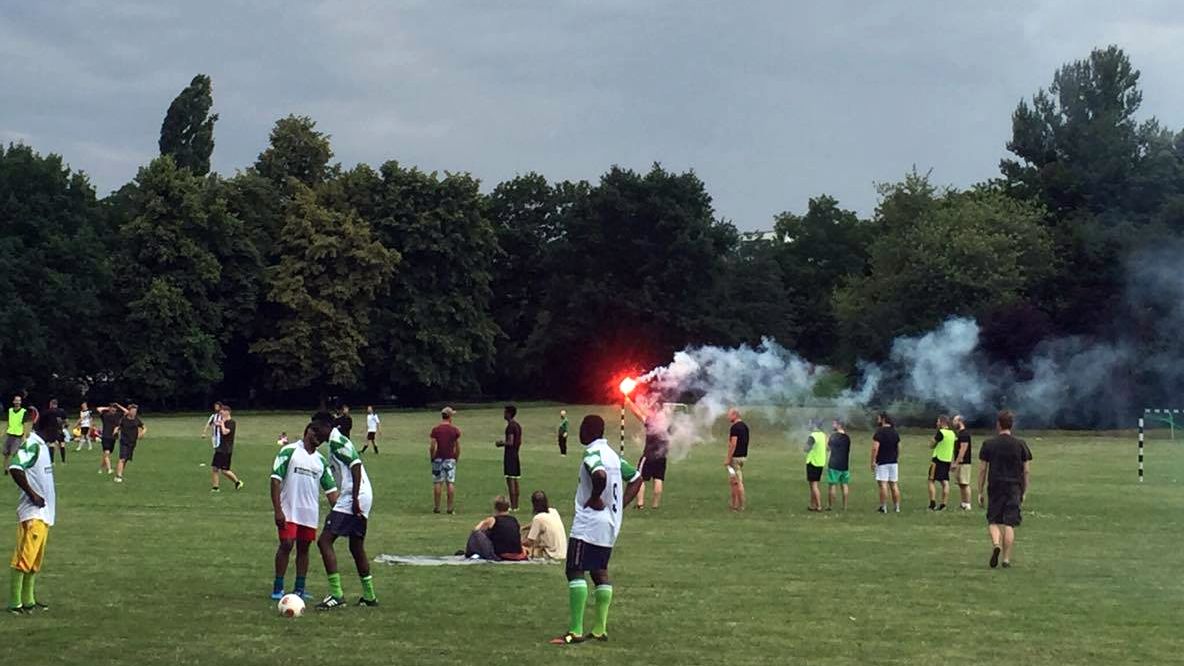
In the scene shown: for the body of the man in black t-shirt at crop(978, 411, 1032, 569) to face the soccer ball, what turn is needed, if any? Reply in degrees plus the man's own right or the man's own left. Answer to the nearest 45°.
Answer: approximately 135° to the man's own left

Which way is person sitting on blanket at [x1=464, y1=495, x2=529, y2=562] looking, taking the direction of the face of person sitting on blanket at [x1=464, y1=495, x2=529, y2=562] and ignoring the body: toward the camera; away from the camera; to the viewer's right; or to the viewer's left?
away from the camera

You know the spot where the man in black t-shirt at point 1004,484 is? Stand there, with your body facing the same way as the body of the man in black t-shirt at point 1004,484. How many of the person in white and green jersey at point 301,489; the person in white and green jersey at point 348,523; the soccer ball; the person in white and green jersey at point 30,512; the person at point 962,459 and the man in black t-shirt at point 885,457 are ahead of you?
2

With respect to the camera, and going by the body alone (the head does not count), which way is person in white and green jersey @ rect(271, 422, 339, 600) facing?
toward the camera

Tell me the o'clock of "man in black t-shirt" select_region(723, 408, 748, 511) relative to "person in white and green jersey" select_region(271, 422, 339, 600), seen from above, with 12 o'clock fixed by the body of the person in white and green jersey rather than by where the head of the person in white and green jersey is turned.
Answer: The man in black t-shirt is roughly at 7 o'clock from the person in white and green jersey.

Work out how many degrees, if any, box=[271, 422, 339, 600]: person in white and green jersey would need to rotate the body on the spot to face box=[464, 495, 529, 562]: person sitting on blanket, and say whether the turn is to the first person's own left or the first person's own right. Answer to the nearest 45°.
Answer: approximately 135° to the first person's own left

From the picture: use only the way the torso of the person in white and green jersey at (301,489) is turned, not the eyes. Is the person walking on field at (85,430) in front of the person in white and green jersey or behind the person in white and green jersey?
behind

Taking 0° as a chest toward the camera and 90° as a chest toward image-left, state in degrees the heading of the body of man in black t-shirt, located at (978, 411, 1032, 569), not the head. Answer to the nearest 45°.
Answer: approximately 180°
